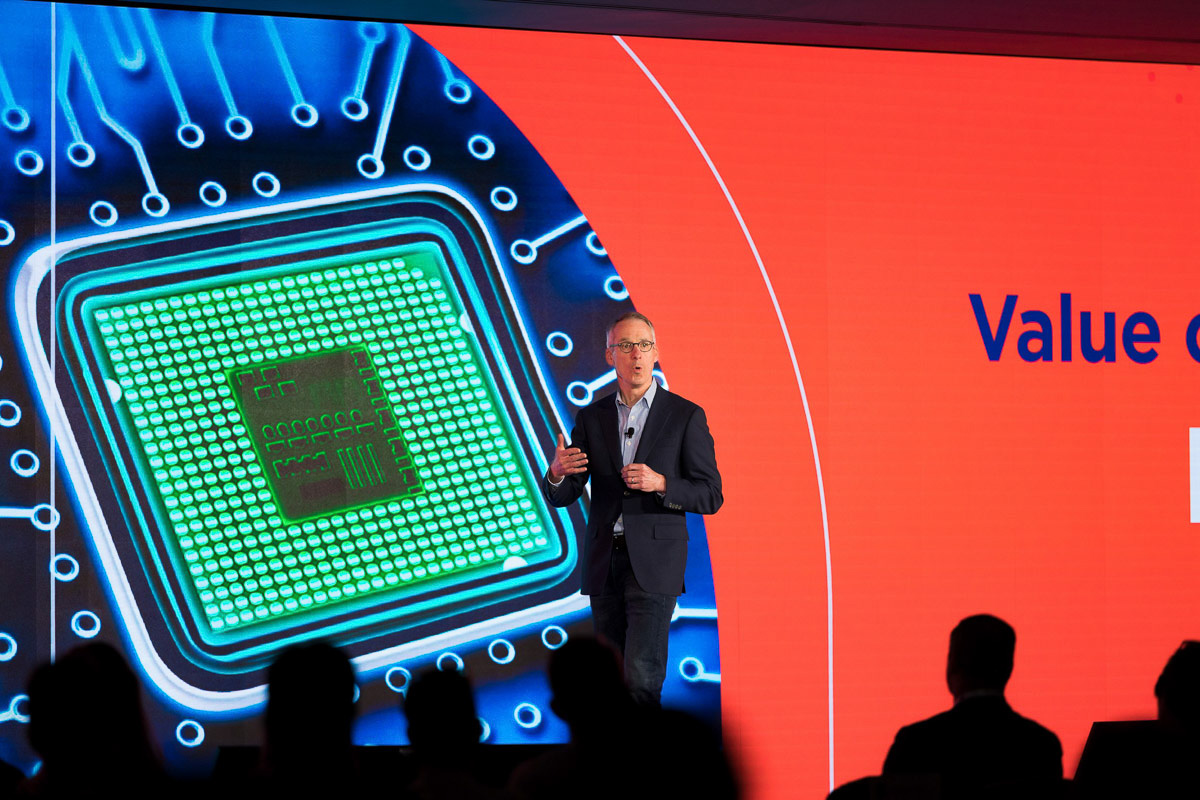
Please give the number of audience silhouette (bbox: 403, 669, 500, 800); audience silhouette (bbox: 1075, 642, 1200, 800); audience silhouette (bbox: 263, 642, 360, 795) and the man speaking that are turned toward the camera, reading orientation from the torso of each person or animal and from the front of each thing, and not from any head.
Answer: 1

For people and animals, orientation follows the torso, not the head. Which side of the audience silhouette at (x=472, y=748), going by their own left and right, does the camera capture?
back

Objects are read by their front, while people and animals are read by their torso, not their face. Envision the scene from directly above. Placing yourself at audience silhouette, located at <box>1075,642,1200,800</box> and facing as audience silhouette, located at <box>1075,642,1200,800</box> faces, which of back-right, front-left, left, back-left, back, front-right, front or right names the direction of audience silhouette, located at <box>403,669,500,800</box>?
back-left

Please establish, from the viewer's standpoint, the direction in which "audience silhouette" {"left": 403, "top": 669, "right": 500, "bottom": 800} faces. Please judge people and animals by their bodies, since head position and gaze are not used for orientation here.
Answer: facing away from the viewer

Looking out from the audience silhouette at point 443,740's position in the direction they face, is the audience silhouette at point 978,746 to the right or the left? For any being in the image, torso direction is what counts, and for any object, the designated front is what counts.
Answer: on their right

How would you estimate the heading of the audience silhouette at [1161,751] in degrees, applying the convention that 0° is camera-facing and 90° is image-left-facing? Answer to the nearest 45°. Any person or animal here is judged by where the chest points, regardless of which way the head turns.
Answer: approximately 180°

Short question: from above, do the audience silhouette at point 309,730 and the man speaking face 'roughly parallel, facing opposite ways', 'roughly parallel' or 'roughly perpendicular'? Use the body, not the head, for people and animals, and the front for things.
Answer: roughly parallel, facing opposite ways

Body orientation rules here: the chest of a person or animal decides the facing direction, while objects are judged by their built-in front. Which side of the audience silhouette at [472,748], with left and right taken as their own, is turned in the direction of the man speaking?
front

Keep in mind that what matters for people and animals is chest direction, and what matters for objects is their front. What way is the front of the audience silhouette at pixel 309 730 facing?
away from the camera

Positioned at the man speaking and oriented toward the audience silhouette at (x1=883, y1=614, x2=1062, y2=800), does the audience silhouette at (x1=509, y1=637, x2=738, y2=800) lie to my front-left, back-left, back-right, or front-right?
front-right

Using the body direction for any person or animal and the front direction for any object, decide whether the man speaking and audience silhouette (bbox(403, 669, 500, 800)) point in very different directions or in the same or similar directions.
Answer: very different directions

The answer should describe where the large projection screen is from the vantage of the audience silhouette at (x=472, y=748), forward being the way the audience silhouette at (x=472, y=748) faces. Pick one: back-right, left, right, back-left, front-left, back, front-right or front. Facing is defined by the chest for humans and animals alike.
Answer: front
